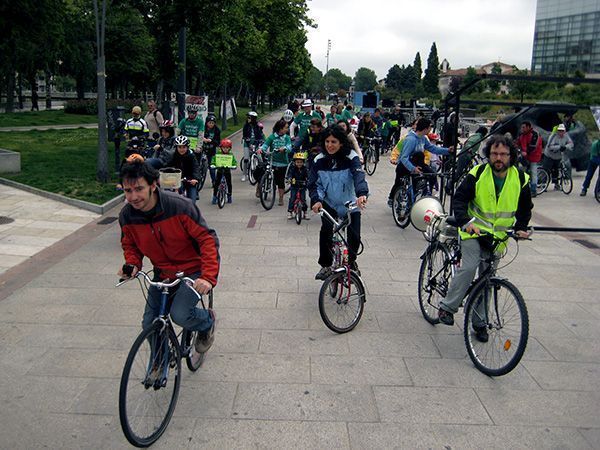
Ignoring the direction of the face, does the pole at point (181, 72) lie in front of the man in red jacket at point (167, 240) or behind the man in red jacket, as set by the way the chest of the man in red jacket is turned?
behind

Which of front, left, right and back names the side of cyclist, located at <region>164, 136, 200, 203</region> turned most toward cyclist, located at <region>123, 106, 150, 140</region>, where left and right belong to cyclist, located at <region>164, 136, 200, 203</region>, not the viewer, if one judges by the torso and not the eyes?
back

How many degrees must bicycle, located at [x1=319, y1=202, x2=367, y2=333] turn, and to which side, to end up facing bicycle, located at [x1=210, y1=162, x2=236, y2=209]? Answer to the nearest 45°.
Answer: approximately 180°

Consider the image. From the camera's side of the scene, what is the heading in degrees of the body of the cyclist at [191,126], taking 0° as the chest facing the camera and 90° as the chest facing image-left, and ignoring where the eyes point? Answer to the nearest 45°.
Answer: approximately 0°

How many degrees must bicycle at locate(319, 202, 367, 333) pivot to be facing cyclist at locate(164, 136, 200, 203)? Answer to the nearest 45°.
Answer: approximately 135° to its right

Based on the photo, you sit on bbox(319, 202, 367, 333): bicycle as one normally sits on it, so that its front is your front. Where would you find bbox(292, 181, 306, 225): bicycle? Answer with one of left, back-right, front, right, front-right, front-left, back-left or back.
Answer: back

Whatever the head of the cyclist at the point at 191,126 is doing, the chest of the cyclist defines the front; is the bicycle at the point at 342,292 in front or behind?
in front

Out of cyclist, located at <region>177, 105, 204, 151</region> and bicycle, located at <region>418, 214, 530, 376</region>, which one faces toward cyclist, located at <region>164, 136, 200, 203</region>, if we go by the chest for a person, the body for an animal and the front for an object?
cyclist, located at <region>177, 105, 204, 151</region>

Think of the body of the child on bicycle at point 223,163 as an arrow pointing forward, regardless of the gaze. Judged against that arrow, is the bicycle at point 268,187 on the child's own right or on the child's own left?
on the child's own left
